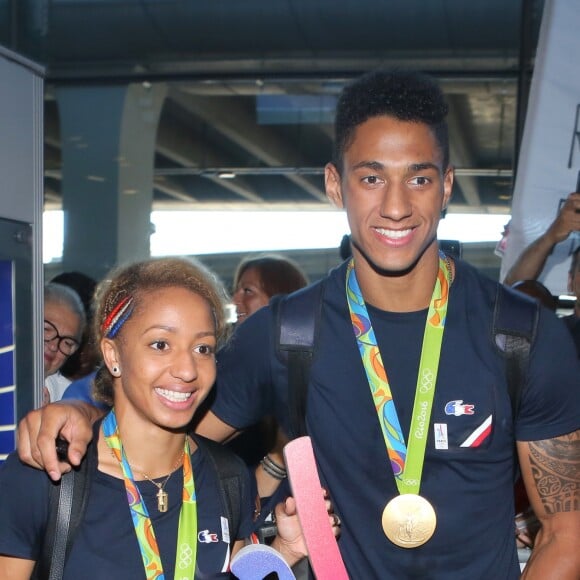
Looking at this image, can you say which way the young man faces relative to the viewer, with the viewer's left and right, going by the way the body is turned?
facing the viewer

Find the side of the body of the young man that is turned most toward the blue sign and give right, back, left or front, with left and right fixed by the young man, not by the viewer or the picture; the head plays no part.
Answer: right

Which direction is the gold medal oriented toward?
toward the camera

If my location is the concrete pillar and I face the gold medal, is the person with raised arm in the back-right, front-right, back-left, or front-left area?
front-left

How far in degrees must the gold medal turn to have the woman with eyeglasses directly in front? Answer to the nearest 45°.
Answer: approximately 135° to its right

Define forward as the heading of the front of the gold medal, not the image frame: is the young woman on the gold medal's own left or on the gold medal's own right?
on the gold medal's own right

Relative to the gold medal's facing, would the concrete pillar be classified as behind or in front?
behind

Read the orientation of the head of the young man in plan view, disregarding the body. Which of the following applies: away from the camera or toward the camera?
toward the camera

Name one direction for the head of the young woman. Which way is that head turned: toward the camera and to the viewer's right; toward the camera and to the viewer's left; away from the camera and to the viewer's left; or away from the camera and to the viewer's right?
toward the camera and to the viewer's right

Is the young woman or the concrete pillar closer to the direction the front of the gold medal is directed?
the young woman

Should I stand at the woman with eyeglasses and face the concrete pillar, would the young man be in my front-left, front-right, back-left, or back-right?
back-right
